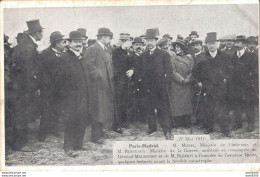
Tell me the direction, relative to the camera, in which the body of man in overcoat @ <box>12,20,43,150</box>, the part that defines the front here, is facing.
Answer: to the viewer's right

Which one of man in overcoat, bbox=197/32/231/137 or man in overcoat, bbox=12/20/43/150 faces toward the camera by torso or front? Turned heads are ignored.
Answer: man in overcoat, bbox=197/32/231/137

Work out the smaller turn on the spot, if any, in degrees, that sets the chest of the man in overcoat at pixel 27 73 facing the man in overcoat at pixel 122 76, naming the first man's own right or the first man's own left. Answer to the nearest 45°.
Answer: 0° — they already face them

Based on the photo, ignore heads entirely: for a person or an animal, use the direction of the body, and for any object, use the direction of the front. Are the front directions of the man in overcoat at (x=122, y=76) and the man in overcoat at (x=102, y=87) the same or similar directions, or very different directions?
same or similar directions

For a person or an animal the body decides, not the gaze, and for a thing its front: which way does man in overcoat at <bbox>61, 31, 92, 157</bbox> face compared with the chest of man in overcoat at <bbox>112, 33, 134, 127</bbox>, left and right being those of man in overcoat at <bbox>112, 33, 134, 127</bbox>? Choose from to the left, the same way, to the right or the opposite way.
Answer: the same way

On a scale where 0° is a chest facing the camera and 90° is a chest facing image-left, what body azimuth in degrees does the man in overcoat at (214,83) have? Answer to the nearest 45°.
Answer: approximately 0°

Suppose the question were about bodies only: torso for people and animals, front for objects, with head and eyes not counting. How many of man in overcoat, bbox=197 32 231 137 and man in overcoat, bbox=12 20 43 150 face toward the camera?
1

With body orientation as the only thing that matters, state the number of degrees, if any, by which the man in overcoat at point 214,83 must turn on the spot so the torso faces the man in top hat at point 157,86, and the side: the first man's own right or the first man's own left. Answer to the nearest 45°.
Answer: approximately 90° to the first man's own right

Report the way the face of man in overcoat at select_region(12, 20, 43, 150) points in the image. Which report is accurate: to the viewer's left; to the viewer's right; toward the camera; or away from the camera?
to the viewer's right

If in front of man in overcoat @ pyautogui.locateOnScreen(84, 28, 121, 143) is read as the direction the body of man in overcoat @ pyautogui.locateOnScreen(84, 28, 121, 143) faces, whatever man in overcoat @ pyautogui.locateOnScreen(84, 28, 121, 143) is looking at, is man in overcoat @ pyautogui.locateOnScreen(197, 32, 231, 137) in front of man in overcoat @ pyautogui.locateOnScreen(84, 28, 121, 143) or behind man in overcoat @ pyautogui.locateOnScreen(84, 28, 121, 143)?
in front

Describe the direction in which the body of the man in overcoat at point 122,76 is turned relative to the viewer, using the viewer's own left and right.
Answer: facing the viewer and to the right of the viewer
